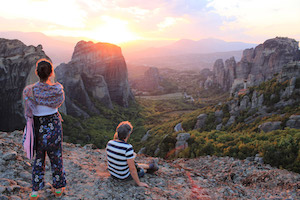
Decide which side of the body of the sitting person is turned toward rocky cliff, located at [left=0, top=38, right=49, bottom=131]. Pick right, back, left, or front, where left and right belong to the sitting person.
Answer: left

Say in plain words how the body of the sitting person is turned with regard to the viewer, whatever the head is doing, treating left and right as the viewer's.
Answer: facing away from the viewer and to the right of the viewer

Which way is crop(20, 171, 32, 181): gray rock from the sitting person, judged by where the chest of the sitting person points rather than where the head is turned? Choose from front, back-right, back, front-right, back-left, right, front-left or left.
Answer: back-left

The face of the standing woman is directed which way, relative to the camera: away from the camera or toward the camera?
away from the camera

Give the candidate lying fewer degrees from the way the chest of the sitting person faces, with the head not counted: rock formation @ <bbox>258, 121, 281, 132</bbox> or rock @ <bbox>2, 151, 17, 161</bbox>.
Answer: the rock formation

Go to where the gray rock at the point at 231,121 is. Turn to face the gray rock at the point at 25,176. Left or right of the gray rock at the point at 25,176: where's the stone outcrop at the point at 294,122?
left

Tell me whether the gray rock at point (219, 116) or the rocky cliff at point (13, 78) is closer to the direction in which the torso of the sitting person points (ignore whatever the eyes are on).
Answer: the gray rock

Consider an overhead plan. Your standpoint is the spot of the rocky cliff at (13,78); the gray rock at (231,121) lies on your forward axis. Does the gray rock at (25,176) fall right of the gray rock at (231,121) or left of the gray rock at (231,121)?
right
